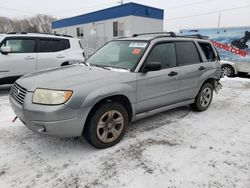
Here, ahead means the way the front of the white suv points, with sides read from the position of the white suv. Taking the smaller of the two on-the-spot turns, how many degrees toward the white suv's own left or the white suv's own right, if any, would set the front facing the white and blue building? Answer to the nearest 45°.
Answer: approximately 135° to the white suv's own right

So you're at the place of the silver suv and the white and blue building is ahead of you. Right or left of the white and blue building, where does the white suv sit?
left

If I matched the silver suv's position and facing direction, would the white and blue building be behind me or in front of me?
behind

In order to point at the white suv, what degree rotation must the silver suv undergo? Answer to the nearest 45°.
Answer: approximately 90° to its right

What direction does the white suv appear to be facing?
to the viewer's left
